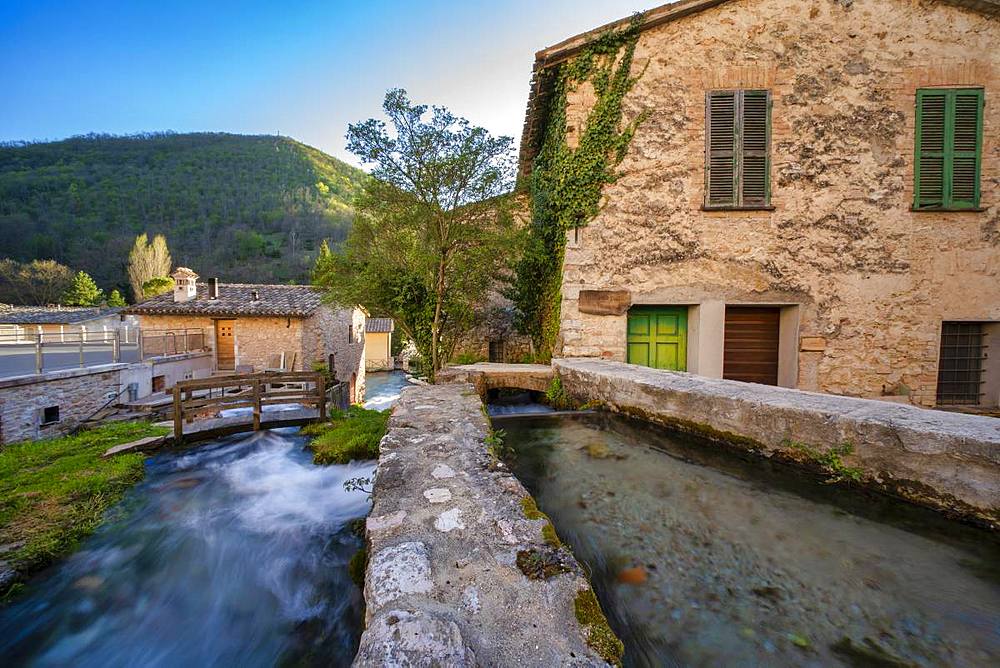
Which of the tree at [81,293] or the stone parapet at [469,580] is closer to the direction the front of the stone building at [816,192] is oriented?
the stone parapet

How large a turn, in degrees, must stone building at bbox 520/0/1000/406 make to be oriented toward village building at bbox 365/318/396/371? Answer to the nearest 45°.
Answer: approximately 135° to its right

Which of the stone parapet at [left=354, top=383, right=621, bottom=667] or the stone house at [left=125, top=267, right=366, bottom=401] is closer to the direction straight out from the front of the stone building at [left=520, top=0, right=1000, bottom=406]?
the stone parapet

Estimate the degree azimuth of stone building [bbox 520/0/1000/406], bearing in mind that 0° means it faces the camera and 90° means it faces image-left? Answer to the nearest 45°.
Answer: approximately 0°

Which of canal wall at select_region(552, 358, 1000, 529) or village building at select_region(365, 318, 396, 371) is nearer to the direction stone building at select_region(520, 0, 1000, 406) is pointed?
the canal wall

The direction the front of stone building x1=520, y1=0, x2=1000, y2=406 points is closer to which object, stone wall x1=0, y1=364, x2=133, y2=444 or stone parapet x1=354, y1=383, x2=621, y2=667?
the stone parapet

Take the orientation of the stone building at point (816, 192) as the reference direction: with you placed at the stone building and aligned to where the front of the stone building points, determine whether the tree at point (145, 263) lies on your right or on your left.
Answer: on your right

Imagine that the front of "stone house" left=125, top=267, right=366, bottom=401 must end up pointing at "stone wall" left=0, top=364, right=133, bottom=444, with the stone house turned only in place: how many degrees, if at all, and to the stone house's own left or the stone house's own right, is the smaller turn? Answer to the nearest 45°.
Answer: approximately 45° to the stone house's own right

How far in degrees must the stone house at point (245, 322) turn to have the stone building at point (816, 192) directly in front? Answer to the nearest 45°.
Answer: approximately 45° to its left

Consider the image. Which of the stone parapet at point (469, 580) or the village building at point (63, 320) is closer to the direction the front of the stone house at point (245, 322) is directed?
the stone parapet

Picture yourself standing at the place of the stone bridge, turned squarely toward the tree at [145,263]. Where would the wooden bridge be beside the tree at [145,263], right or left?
left

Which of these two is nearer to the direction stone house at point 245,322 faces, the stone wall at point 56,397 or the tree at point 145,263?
the stone wall

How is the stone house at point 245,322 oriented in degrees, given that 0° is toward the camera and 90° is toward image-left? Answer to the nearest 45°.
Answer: approximately 0°

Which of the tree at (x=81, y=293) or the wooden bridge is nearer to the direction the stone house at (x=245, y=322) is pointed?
the wooden bridge
